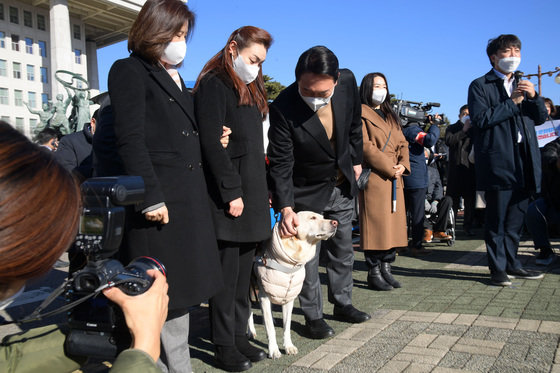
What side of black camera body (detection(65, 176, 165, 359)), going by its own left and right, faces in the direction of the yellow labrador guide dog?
front

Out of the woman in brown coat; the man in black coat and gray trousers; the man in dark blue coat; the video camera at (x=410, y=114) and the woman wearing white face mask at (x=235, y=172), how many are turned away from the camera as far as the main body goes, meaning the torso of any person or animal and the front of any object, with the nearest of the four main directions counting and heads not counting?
0

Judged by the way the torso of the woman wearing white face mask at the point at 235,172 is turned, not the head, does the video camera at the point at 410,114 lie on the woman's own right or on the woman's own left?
on the woman's own left

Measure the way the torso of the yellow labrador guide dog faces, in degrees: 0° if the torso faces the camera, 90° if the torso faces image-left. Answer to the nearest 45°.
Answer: approximately 315°

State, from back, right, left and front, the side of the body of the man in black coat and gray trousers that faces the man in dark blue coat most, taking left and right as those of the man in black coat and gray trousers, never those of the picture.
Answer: left

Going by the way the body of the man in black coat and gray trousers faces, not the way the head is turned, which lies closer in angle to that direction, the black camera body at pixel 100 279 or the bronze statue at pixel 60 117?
the black camera body

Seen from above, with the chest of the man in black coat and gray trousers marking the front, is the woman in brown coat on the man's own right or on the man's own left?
on the man's own left

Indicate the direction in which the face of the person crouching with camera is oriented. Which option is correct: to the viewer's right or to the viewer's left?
to the viewer's right

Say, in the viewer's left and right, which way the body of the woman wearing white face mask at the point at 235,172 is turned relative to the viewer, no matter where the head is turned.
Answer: facing the viewer and to the right of the viewer

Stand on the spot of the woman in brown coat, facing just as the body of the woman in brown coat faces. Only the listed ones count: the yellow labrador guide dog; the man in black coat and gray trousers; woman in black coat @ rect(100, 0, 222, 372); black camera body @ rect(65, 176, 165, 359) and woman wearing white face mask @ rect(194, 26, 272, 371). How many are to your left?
0

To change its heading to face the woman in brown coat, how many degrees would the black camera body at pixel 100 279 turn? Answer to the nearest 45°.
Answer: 0° — it already faces them

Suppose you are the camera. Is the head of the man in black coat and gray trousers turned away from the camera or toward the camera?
toward the camera

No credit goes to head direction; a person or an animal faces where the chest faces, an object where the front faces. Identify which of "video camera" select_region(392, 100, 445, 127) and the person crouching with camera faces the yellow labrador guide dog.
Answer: the person crouching with camera

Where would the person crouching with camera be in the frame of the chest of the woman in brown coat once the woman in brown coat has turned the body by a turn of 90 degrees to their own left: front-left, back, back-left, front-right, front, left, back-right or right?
back-right
